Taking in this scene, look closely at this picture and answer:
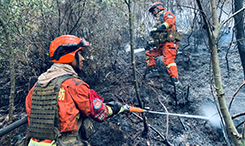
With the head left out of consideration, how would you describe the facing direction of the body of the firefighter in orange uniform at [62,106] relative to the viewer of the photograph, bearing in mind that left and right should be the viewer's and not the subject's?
facing away from the viewer and to the right of the viewer

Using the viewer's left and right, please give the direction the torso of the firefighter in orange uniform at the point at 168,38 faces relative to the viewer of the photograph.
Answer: facing to the left of the viewer

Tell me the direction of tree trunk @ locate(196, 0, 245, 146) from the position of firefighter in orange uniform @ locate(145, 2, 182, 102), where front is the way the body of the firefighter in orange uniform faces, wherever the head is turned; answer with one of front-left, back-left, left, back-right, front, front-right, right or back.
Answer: left

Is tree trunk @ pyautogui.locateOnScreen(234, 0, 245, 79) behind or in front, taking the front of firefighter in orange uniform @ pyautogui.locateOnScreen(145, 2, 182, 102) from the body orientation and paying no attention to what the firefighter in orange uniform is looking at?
behind

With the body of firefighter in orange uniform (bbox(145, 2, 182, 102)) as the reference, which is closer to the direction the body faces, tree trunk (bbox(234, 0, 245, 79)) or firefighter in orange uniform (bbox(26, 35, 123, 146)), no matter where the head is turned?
the firefighter in orange uniform

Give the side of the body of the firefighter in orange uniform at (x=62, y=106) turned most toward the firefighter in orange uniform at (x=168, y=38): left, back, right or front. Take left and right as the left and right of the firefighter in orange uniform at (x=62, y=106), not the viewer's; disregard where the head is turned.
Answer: front

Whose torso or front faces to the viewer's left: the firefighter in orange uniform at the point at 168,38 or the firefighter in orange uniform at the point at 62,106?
the firefighter in orange uniform at the point at 168,38

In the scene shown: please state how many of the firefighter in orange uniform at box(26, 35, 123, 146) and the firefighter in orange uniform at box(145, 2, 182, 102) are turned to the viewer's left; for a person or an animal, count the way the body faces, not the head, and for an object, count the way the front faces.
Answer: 1
